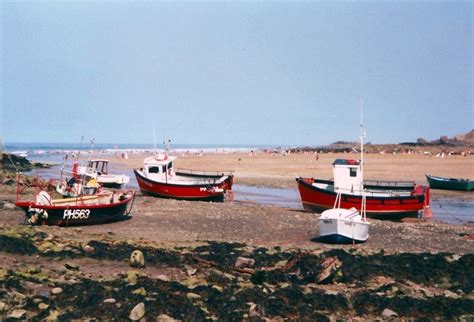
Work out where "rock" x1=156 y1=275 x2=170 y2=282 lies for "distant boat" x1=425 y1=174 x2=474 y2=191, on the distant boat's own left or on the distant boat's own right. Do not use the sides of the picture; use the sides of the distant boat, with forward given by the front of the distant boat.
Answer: on the distant boat's own left

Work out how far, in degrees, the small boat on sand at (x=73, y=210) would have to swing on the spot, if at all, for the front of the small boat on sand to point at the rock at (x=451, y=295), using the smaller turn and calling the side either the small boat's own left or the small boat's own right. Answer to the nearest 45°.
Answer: approximately 45° to the small boat's own right

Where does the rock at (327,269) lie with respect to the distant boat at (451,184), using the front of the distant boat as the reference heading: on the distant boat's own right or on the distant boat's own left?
on the distant boat's own left

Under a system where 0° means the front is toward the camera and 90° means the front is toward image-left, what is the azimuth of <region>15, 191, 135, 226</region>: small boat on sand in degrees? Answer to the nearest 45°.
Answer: approximately 270°

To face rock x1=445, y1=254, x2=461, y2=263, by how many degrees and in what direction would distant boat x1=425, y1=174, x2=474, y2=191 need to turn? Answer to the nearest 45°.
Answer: approximately 90° to its left

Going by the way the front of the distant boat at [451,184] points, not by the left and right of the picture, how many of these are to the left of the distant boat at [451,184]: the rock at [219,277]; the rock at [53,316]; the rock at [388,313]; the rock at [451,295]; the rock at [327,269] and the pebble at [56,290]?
6

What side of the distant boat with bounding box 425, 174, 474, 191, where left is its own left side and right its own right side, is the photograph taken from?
left
